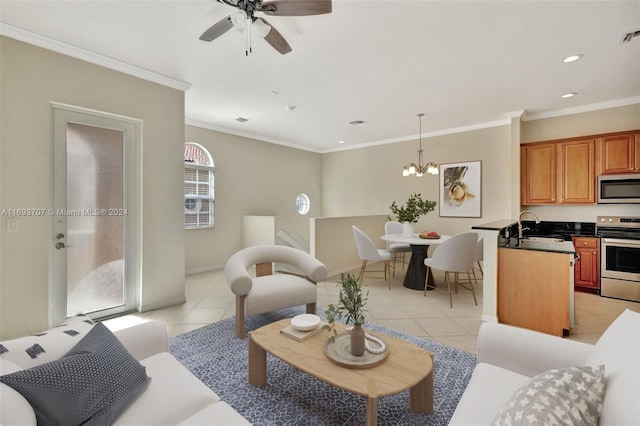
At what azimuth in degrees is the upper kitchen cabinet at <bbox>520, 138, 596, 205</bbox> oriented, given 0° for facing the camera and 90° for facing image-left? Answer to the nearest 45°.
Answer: approximately 0°

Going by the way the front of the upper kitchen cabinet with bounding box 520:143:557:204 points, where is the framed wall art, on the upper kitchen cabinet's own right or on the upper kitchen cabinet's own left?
on the upper kitchen cabinet's own right

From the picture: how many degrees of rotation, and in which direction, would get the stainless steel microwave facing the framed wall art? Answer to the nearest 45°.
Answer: approximately 90° to its right

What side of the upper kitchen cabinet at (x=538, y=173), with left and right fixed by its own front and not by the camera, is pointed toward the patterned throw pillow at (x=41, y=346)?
front

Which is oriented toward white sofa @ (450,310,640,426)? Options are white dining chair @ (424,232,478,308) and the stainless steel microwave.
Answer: the stainless steel microwave

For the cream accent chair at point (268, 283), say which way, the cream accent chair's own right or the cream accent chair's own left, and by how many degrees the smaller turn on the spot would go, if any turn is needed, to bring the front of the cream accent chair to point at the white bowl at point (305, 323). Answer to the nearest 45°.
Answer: approximately 45° to the cream accent chair's own right

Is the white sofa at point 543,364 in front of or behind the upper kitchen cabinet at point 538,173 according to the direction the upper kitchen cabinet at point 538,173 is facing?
in front

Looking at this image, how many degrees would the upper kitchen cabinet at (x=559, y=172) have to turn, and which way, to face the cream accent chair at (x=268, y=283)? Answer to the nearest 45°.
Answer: approximately 45° to its right

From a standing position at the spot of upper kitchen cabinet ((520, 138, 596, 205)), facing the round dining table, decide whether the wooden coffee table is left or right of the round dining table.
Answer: left

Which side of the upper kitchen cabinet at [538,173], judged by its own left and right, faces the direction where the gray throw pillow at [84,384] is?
front

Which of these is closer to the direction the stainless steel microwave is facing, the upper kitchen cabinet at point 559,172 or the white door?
the white door
